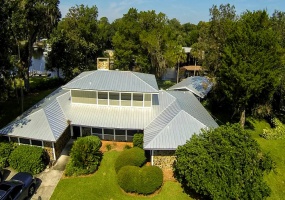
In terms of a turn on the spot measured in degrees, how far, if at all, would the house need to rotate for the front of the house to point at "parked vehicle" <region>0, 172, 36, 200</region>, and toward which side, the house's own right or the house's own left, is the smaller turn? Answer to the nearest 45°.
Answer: approximately 45° to the house's own right

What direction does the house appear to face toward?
toward the camera

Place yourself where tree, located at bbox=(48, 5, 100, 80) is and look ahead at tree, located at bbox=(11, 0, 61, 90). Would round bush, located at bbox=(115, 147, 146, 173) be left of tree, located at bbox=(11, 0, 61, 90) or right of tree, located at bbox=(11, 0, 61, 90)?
left

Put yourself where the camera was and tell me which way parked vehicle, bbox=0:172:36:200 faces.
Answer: facing away from the viewer and to the right of the viewer

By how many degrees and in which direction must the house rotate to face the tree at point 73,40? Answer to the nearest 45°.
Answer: approximately 180°

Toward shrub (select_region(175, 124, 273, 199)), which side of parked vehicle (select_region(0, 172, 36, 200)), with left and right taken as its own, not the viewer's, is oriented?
right

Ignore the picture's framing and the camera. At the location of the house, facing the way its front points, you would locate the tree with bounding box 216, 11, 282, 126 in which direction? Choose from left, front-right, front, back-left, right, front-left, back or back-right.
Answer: left

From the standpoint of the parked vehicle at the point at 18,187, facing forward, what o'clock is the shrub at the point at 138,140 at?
The shrub is roughly at 1 o'clock from the parked vehicle.

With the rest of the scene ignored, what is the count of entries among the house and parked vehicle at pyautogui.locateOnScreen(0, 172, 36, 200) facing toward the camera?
1

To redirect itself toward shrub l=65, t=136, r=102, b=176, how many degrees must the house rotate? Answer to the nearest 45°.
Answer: approximately 45° to its right

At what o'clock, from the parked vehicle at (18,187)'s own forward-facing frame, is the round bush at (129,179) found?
The round bush is roughly at 2 o'clock from the parked vehicle.

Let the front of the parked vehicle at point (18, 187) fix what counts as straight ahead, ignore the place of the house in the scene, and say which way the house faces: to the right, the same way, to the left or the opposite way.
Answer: the opposite way

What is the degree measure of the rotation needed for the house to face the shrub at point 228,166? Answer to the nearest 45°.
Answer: approximately 45° to its left

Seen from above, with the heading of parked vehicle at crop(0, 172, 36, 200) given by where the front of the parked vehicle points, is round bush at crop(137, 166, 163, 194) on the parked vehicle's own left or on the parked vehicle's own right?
on the parked vehicle's own right

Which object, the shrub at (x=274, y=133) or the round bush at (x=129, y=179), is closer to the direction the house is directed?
the round bush

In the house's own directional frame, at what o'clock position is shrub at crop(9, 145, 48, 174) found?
The shrub is roughly at 2 o'clock from the house.
